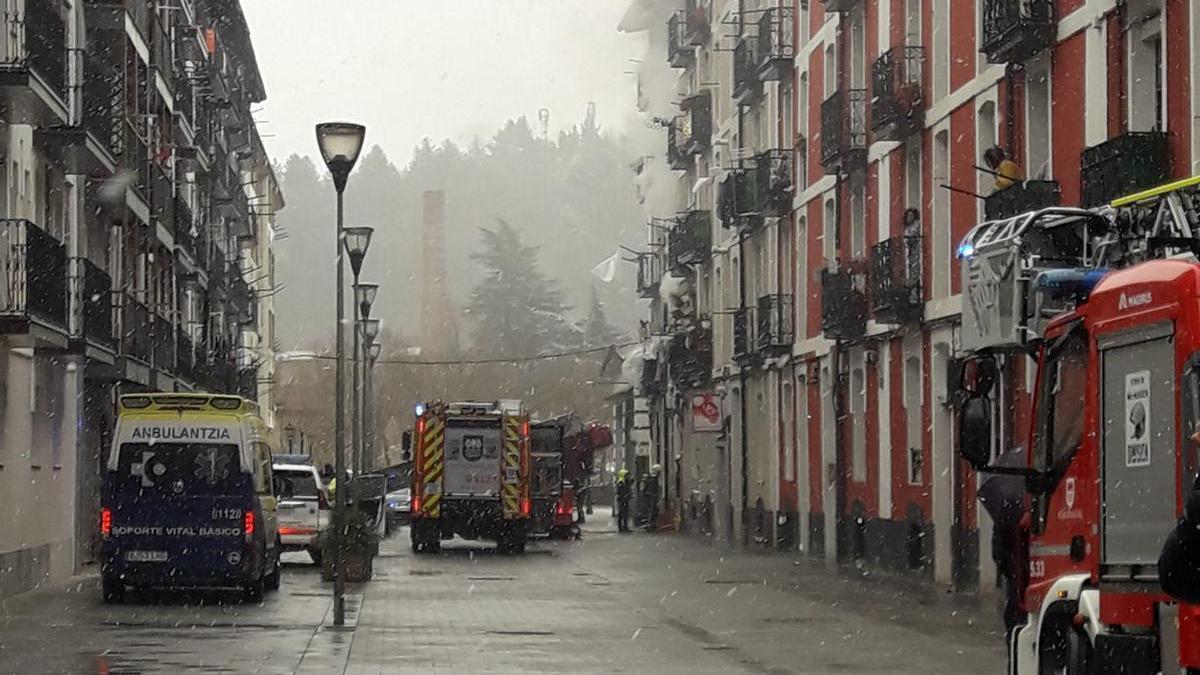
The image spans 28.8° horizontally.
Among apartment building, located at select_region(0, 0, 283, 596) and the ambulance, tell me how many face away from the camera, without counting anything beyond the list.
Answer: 1

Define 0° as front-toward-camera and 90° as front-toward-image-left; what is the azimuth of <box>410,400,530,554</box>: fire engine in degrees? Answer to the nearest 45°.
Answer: approximately 180°

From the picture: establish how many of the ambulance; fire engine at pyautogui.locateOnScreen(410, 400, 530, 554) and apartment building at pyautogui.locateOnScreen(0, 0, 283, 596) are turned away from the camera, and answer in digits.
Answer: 2

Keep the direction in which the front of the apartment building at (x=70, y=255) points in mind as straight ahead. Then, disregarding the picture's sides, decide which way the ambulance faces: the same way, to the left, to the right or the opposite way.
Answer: to the left

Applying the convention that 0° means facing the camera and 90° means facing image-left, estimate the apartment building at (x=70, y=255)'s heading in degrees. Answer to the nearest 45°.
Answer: approximately 270°

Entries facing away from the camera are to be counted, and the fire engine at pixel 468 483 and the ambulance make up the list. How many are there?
2

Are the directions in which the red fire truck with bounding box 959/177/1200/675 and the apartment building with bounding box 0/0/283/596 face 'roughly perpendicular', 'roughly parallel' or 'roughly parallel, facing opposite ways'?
roughly perpendicular

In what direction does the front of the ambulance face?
away from the camera

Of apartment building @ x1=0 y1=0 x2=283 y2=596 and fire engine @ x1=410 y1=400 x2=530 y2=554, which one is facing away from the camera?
the fire engine

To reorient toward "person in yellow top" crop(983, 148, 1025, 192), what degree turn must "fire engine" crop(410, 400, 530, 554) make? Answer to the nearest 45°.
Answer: approximately 180°

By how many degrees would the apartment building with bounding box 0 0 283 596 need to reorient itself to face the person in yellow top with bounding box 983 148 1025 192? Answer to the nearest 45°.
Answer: approximately 45° to its right
